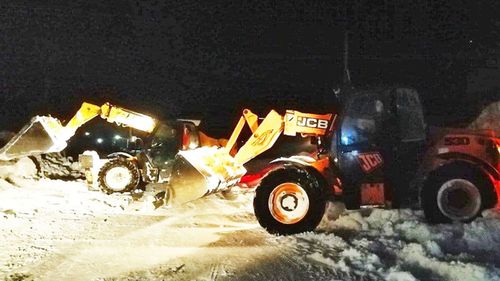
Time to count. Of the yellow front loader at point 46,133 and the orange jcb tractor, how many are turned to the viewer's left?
2

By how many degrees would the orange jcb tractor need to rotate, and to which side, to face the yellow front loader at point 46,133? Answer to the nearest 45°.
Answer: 0° — it already faces it

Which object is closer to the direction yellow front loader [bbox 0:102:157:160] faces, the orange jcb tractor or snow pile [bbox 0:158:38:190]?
the snow pile

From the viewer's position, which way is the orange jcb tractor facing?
facing to the left of the viewer

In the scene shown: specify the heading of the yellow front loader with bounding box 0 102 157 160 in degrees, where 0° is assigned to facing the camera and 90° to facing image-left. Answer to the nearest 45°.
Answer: approximately 90°

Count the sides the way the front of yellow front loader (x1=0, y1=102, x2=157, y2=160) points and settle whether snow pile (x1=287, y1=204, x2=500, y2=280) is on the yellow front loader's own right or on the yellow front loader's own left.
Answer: on the yellow front loader's own left

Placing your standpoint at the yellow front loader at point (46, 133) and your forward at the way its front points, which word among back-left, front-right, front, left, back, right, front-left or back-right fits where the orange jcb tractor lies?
back-left
